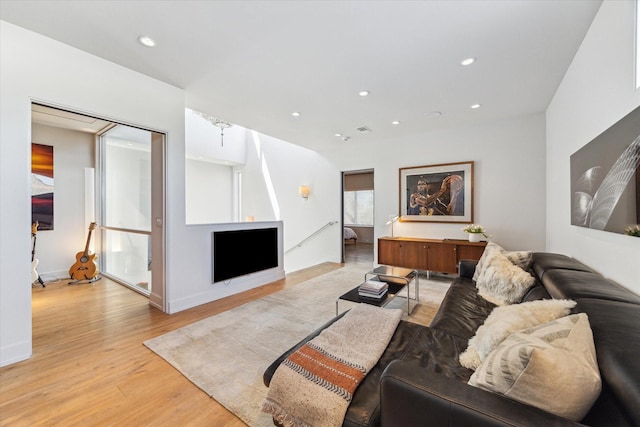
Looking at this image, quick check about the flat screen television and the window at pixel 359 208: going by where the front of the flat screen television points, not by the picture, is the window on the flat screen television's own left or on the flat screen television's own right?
on the flat screen television's own left

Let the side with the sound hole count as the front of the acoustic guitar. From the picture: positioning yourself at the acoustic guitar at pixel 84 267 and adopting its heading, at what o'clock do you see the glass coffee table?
The glass coffee table is roughly at 11 o'clock from the acoustic guitar.

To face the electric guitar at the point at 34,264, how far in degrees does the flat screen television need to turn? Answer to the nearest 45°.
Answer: approximately 135° to its right

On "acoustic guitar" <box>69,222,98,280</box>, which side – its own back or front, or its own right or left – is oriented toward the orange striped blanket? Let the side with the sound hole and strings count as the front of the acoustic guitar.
front

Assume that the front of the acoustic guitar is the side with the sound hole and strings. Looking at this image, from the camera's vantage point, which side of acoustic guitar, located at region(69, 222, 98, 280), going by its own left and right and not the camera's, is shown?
front

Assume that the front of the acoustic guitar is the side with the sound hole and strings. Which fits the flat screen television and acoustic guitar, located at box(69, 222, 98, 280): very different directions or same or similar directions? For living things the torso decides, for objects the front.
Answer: same or similar directions

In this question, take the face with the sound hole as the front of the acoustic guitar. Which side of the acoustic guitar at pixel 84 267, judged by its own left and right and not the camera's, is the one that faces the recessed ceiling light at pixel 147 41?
front

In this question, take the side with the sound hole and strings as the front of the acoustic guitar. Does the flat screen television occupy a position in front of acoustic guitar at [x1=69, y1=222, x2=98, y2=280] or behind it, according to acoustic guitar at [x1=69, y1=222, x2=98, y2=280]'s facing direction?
in front

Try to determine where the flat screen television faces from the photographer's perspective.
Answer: facing the viewer and to the right of the viewer

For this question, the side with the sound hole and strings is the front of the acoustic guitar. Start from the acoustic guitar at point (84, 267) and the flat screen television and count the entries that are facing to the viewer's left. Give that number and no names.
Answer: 0

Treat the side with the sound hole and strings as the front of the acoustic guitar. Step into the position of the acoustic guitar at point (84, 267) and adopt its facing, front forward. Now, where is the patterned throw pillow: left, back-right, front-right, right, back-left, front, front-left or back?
front

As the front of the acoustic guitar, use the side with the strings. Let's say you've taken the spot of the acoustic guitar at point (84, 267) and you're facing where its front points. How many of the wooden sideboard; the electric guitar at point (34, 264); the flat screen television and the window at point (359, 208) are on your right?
1

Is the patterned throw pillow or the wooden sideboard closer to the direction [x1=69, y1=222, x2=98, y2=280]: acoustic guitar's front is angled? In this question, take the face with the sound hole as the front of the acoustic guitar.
the patterned throw pillow
